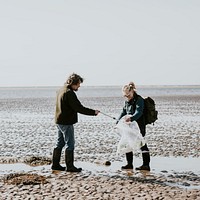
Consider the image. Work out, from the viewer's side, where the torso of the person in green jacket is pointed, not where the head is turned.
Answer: to the viewer's right

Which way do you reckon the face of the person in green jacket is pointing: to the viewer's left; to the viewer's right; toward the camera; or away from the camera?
to the viewer's right
